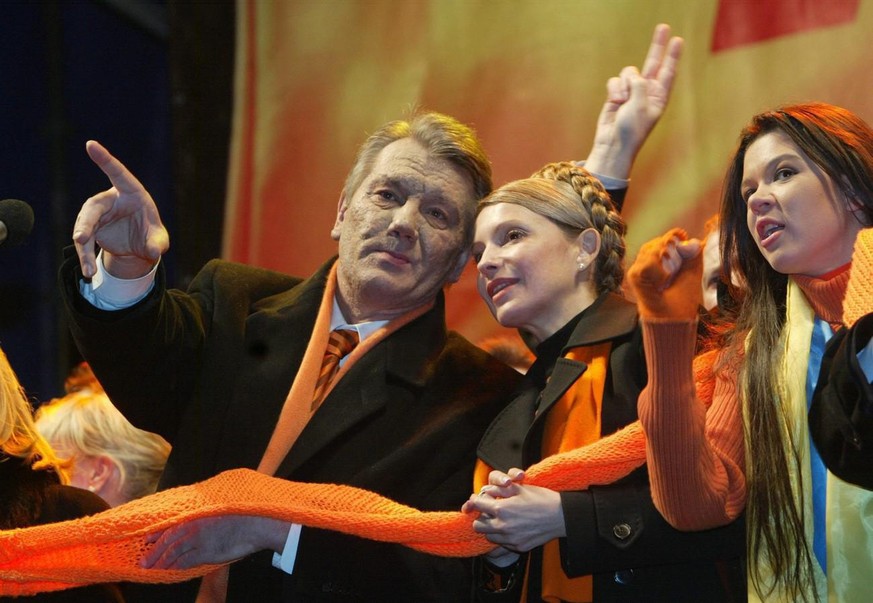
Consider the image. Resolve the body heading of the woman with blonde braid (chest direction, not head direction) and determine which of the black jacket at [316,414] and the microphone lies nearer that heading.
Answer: the microphone

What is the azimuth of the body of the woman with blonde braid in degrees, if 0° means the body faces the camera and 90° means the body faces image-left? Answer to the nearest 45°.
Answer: approximately 45°

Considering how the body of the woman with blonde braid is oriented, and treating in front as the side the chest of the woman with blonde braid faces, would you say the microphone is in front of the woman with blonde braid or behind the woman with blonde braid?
in front

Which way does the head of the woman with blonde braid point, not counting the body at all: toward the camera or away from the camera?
toward the camera

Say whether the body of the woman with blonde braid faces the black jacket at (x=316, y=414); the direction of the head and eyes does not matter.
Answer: no
